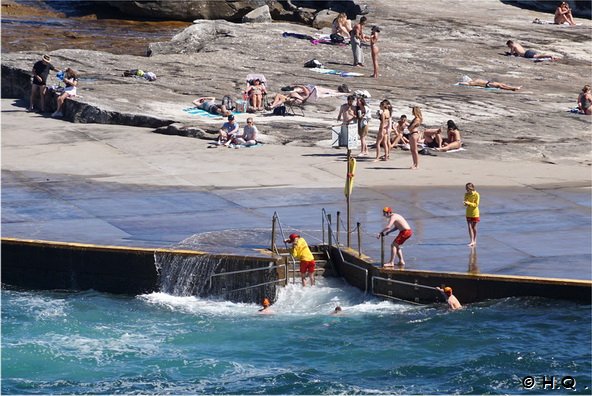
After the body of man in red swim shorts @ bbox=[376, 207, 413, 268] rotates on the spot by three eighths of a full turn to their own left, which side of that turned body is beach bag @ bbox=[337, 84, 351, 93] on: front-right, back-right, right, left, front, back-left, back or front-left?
back-left

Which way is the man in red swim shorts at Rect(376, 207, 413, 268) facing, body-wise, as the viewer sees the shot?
to the viewer's left

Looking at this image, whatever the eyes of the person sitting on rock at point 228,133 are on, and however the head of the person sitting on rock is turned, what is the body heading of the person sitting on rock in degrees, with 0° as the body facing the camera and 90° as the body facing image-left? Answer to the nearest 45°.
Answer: approximately 45°

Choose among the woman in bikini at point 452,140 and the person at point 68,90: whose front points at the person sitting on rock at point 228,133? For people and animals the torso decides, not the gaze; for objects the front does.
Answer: the woman in bikini

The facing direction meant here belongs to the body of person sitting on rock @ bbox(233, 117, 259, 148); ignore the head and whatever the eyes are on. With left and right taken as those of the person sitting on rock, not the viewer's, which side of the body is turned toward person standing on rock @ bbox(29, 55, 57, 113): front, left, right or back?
right
